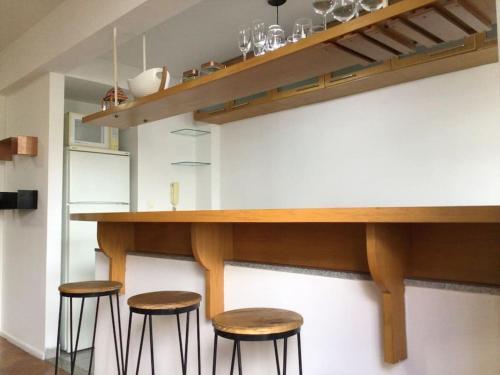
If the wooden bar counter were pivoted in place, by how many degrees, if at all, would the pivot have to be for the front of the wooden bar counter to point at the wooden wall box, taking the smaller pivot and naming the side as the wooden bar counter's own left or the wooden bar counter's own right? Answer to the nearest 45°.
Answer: approximately 90° to the wooden bar counter's own right

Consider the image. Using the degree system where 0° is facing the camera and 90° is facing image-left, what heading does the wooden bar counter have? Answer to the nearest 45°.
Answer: approximately 45°

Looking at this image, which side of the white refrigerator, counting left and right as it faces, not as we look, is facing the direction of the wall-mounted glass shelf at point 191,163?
left

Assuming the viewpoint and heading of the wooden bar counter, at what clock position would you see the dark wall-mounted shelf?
The dark wall-mounted shelf is roughly at 3 o'clock from the wooden bar counter.

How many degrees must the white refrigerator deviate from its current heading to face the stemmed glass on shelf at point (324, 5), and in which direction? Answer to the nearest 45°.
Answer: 0° — it already faces it

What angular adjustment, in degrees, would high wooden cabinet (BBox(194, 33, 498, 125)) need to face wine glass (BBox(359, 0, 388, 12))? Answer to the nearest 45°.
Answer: approximately 45° to its left

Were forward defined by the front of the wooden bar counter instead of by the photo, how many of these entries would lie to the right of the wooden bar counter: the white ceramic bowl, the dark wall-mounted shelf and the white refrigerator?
3
